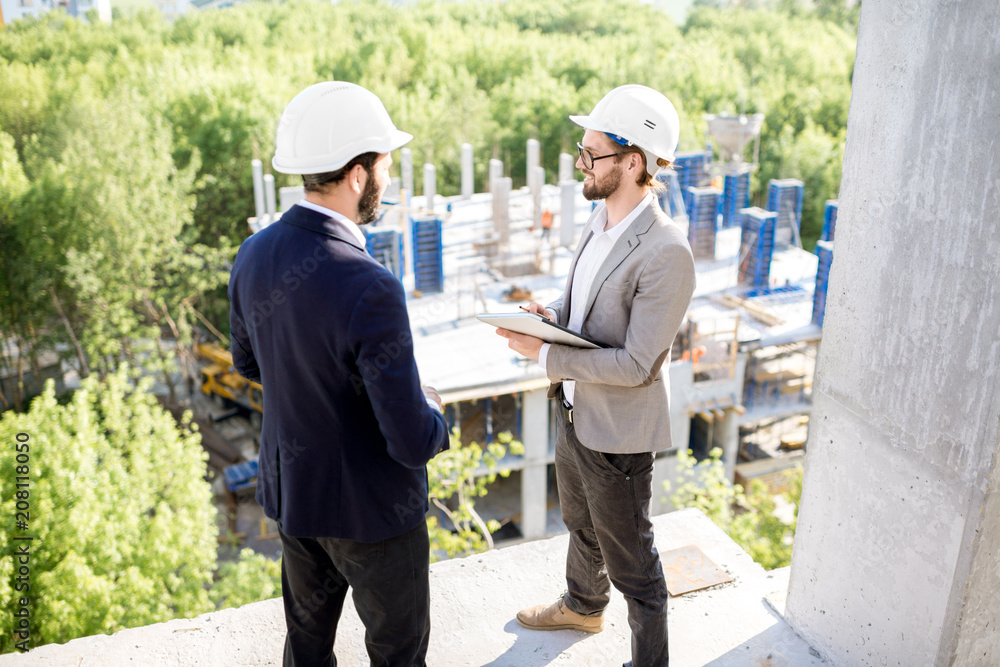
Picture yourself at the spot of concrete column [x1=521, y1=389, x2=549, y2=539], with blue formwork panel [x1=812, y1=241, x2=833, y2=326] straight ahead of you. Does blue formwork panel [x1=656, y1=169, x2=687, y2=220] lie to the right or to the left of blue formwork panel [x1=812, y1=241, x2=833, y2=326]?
left

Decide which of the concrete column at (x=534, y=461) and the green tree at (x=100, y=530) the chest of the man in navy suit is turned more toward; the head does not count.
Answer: the concrete column

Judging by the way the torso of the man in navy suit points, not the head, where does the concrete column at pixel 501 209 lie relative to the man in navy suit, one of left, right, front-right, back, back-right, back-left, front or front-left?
front-left

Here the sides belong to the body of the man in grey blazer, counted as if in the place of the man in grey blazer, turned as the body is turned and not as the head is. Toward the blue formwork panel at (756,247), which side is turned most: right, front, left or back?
right

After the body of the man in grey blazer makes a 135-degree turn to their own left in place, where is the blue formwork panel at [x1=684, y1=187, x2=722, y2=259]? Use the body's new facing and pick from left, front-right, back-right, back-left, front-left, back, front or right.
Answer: back-left

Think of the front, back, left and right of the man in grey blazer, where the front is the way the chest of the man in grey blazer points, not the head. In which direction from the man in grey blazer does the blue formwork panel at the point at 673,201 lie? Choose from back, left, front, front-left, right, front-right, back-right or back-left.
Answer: right

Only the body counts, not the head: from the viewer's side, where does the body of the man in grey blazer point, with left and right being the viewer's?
facing to the left of the viewer

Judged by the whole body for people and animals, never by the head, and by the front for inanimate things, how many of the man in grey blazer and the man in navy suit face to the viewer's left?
1

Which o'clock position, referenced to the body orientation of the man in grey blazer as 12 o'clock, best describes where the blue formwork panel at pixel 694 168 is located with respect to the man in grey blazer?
The blue formwork panel is roughly at 3 o'clock from the man in grey blazer.

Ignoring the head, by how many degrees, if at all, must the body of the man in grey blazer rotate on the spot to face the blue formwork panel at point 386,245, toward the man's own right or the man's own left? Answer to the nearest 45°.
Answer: approximately 90° to the man's own right

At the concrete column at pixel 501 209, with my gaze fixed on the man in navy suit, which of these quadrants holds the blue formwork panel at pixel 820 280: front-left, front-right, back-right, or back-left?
front-left

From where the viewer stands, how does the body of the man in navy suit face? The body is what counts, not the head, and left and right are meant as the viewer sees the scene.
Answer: facing away from the viewer and to the right of the viewer

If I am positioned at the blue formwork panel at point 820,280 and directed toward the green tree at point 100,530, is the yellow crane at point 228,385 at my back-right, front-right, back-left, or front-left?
front-right

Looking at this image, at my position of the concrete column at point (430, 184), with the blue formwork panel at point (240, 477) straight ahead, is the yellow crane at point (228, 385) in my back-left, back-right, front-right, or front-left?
front-right

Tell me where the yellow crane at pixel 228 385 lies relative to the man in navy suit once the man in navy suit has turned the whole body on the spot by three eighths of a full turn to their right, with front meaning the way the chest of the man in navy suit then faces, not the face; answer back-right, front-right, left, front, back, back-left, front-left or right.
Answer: back

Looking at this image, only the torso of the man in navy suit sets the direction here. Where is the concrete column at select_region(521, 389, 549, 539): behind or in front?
in front

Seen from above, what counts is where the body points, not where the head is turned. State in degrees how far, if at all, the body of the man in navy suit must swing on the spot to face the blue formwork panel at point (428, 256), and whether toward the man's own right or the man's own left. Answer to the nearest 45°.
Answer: approximately 45° to the man's own left

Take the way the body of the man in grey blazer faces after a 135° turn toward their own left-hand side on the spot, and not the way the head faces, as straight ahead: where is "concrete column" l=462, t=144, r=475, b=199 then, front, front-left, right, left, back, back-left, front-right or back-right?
back-left

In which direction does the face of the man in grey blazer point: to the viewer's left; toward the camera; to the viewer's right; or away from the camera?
to the viewer's left

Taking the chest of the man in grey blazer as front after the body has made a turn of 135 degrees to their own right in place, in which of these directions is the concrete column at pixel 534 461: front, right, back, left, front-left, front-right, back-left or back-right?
front-left

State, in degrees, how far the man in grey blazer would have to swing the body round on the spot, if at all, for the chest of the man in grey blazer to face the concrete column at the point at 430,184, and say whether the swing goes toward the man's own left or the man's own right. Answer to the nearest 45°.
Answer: approximately 90° to the man's own right
